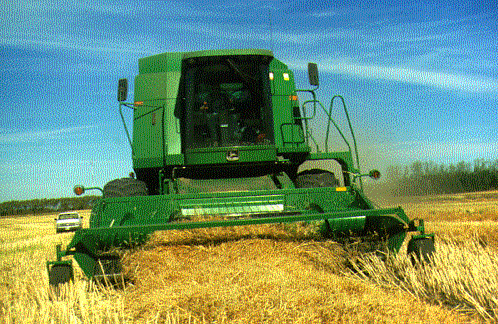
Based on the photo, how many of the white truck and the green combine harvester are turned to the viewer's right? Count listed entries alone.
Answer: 0

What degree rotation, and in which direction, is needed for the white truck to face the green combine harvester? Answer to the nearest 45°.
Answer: approximately 45° to its left

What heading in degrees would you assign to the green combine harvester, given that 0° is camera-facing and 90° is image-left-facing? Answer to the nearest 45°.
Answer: approximately 0°

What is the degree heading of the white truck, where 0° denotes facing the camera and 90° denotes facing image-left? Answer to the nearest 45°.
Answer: approximately 45°
